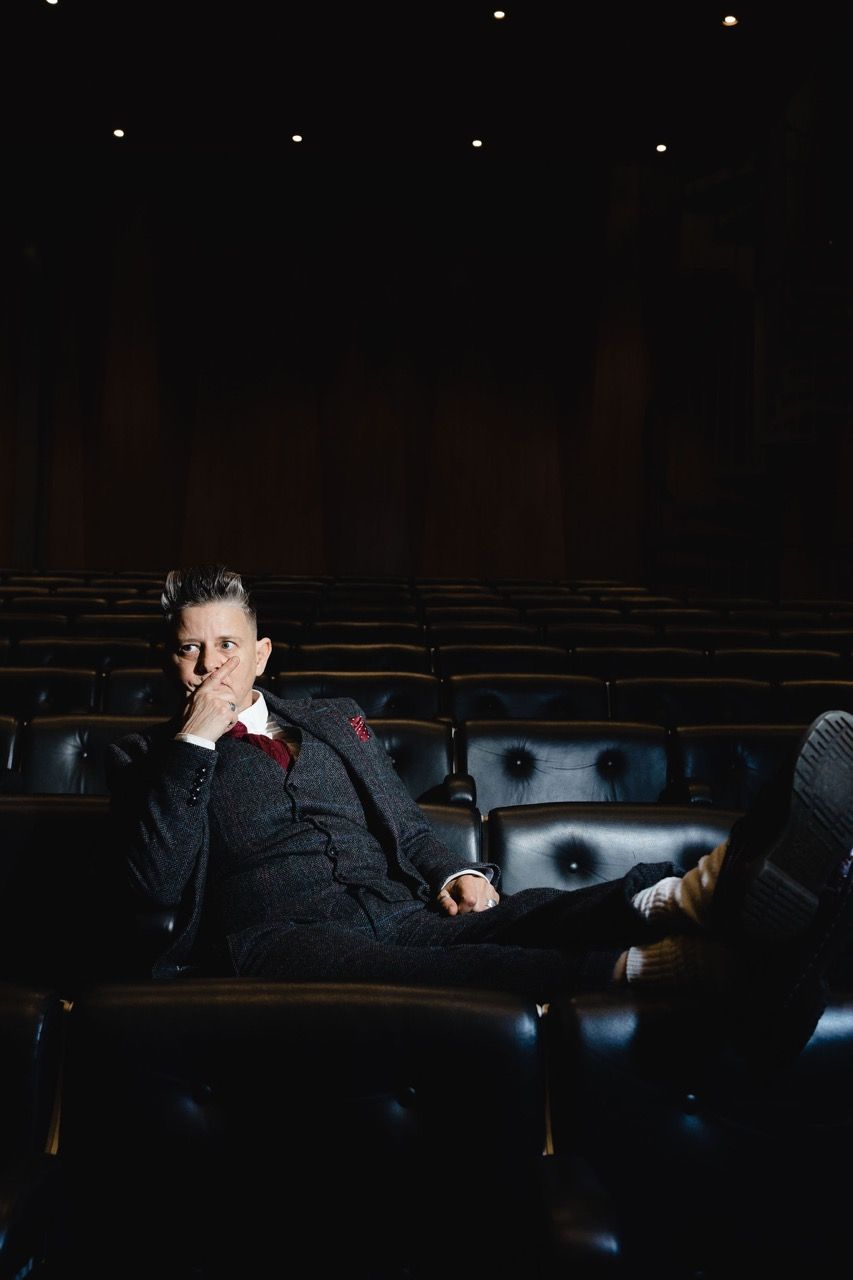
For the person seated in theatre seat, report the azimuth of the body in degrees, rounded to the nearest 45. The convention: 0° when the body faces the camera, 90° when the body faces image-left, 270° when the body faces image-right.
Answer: approximately 315°

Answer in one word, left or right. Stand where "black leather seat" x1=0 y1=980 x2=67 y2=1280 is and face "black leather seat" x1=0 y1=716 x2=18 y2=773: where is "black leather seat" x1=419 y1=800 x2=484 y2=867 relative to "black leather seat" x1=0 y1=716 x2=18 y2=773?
right

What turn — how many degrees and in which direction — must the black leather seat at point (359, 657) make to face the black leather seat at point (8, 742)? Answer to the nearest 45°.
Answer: approximately 45° to its right

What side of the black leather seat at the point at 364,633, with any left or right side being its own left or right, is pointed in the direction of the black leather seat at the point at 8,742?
front

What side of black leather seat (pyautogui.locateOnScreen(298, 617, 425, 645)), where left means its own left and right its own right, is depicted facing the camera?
front

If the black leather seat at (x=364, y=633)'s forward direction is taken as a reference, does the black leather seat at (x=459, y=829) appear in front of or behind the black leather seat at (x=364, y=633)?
in front

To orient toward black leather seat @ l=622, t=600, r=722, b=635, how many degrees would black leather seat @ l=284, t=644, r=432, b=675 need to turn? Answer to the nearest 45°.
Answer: approximately 135° to its left

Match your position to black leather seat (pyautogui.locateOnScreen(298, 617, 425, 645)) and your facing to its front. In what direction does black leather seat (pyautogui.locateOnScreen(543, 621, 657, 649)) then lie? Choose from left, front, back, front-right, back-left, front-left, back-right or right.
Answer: left

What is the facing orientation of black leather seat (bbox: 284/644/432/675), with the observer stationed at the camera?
facing the viewer

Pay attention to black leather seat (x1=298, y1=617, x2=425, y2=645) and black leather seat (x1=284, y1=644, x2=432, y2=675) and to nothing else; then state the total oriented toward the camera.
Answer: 2

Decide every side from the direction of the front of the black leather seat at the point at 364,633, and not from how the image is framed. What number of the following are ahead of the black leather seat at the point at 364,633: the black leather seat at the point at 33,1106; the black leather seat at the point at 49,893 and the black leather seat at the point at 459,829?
3
